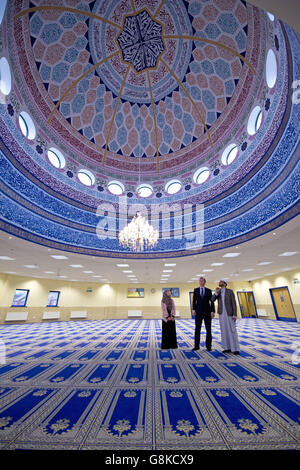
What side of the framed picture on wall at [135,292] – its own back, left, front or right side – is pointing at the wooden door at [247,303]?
left

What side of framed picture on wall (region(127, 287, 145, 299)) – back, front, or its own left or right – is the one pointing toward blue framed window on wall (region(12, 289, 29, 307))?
right

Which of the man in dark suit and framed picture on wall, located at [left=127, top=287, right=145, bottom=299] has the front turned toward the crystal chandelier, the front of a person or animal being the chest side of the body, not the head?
the framed picture on wall

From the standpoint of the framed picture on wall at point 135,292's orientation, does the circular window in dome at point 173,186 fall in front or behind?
in front

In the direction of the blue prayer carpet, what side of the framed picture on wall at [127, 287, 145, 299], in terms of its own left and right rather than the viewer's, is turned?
front

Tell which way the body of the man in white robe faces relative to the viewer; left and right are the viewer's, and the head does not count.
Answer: facing the viewer and to the left of the viewer

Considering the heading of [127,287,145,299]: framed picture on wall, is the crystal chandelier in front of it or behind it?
in front

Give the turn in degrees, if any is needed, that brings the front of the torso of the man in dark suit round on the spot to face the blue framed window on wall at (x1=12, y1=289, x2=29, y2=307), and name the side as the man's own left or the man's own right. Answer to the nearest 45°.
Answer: approximately 135° to the man's own right

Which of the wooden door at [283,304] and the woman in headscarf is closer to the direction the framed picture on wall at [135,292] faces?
the woman in headscarf

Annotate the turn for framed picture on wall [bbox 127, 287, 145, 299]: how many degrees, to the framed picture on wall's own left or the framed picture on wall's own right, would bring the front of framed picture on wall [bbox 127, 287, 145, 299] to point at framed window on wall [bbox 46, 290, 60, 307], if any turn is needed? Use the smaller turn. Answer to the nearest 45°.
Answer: approximately 90° to the framed picture on wall's own right
